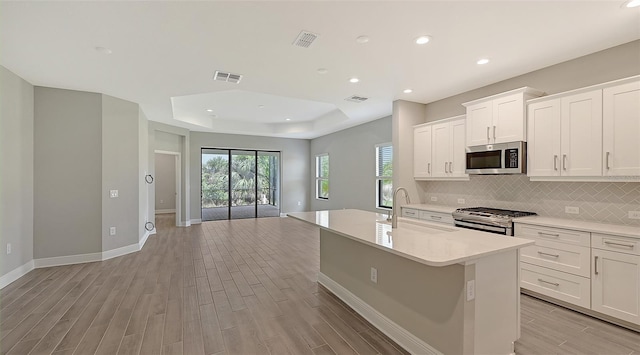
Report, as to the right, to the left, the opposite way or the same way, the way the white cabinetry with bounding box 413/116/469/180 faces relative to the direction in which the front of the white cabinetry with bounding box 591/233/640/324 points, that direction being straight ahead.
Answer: the same way

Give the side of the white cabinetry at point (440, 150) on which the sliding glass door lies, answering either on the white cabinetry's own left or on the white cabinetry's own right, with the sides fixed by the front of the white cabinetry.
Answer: on the white cabinetry's own right

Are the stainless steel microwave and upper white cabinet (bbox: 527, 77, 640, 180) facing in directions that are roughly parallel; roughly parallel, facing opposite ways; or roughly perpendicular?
roughly parallel

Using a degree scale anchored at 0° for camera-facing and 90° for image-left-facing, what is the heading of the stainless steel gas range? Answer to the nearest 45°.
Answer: approximately 45°

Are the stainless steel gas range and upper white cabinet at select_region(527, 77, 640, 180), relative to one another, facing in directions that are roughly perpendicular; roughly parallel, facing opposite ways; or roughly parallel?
roughly parallel

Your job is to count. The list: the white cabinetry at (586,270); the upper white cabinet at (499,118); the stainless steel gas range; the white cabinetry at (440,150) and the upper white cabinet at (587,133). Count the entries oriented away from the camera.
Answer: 0

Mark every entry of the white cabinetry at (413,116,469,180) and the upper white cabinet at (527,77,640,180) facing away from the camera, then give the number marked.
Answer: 0

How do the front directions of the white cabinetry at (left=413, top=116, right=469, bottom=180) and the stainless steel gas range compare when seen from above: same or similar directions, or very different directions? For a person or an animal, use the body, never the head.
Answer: same or similar directions

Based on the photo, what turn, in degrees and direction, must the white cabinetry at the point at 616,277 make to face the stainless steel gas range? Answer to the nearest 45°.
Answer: approximately 45° to its right

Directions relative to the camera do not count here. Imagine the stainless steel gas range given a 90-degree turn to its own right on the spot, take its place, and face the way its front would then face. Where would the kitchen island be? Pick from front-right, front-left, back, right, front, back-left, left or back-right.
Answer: back-left

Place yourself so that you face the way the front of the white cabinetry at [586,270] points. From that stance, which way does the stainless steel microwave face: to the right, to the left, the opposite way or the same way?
the same way

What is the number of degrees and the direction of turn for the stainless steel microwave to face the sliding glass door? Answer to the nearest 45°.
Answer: approximately 45° to its right

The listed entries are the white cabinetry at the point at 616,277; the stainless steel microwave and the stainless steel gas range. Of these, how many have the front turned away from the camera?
0

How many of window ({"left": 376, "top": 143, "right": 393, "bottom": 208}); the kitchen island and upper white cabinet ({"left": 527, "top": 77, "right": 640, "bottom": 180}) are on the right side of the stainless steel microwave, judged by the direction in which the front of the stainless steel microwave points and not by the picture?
1

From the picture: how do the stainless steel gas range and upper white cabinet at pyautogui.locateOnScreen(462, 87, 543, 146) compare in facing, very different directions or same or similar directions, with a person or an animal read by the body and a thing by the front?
same or similar directions

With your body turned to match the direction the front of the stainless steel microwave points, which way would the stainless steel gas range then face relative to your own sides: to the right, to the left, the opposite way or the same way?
the same way
